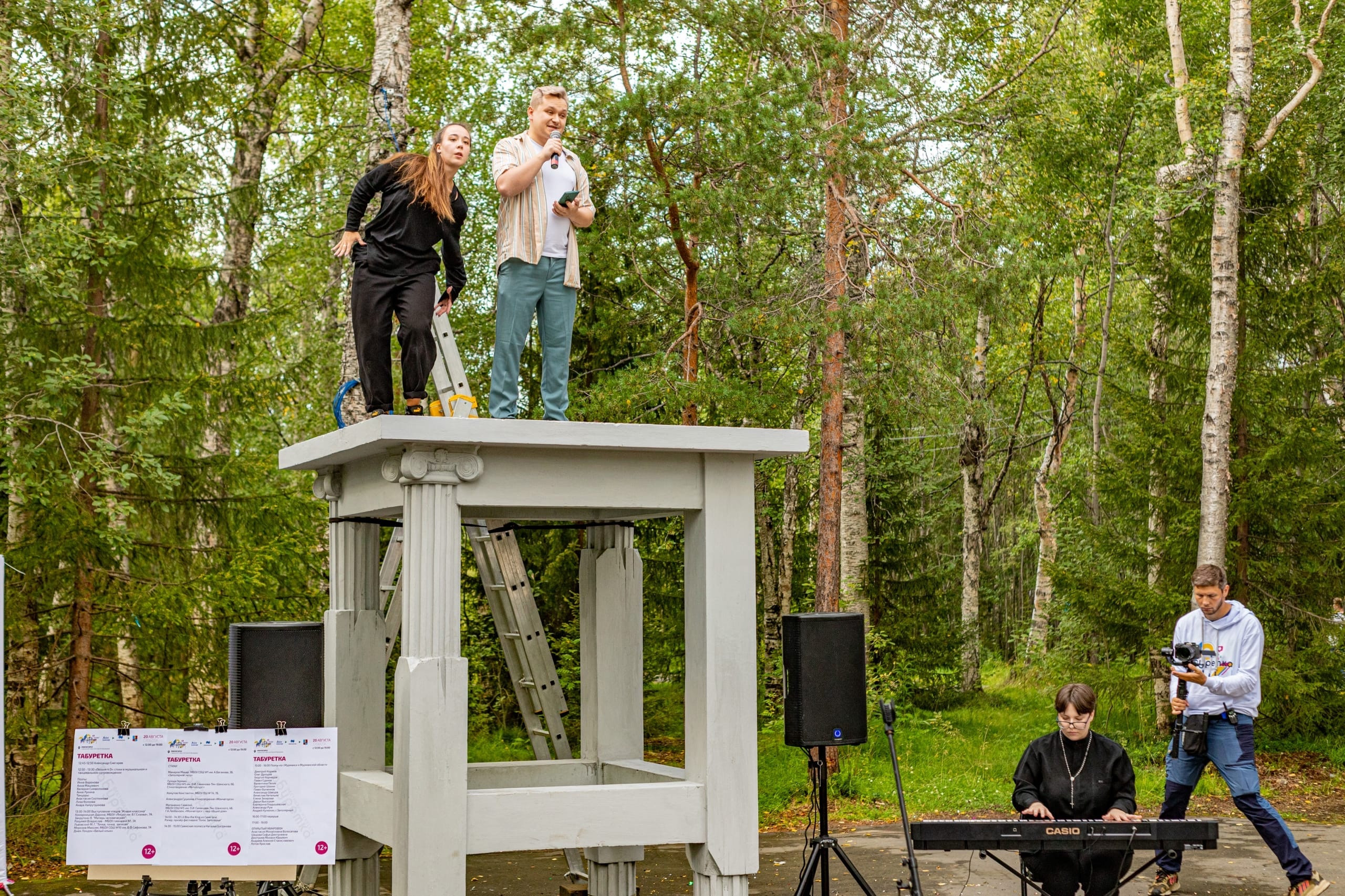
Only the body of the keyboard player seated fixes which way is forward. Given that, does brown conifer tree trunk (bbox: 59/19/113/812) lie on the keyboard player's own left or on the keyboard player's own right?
on the keyboard player's own right

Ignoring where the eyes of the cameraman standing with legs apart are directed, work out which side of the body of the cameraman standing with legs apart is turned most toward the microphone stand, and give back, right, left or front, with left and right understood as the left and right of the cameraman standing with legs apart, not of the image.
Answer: front

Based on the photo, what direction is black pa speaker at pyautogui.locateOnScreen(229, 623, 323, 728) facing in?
toward the camera

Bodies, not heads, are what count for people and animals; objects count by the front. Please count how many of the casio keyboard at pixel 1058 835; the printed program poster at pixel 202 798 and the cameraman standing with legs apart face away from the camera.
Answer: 1

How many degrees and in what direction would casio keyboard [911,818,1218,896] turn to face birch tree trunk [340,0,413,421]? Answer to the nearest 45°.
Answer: approximately 45° to its left

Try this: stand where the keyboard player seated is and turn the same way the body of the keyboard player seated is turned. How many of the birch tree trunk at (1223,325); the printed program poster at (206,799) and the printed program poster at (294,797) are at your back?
1

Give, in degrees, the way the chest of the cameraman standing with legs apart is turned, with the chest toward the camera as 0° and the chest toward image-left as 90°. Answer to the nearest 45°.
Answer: approximately 45°

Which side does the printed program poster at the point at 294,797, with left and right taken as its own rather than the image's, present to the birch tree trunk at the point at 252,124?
back

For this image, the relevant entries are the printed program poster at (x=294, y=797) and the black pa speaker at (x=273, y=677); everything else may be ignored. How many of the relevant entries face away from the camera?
0

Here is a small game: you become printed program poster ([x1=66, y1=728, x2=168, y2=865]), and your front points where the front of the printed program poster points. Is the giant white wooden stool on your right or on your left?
on your left

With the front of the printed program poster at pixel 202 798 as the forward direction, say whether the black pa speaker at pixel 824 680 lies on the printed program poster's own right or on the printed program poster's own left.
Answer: on the printed program poster's own left

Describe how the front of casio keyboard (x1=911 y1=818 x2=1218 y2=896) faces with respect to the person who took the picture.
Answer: facing away from the viewer

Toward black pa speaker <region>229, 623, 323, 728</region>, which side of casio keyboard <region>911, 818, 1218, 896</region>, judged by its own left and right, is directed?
left

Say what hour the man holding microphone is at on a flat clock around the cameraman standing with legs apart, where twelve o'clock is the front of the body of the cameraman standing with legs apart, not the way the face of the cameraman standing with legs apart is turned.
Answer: The man holding microphone is roughly at 12 o'clock from the cameraman standing with legs apart.

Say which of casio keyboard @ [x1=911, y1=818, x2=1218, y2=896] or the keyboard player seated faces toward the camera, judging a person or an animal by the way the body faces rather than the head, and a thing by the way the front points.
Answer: the keyboard player seated

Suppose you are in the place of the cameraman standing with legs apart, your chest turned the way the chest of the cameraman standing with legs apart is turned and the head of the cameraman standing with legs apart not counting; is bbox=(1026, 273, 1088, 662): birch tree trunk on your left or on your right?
on your right
